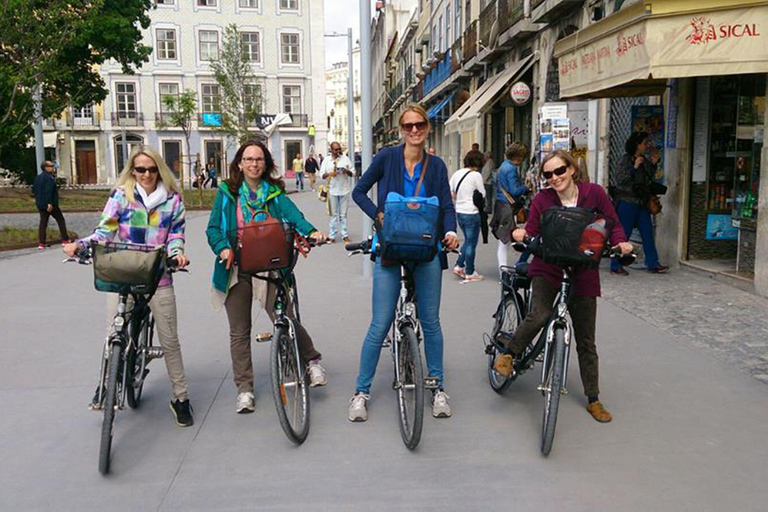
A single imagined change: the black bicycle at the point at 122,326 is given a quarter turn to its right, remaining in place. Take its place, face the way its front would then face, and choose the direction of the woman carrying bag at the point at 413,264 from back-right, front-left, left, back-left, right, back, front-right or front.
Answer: back

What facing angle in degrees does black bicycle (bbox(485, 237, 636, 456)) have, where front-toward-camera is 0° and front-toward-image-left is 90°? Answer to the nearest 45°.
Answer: approximately 315°

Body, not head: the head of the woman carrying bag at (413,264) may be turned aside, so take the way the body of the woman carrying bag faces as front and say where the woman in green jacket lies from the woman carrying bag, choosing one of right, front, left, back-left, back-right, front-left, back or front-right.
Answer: right

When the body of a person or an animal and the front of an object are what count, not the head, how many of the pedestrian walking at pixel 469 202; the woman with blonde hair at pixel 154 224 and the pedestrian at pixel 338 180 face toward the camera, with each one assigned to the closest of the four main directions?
2

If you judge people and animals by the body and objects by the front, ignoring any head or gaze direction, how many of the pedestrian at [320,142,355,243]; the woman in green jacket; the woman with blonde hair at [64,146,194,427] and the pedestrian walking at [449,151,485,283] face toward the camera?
3

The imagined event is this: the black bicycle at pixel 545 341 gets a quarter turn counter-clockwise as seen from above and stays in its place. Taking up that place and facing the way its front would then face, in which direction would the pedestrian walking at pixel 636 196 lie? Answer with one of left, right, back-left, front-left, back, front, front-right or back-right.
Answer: front-left

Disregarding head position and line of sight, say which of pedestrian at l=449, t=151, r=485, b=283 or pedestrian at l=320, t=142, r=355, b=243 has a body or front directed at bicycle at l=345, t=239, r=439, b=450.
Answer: pedestrian at l=320, t=142, r=355, b=243

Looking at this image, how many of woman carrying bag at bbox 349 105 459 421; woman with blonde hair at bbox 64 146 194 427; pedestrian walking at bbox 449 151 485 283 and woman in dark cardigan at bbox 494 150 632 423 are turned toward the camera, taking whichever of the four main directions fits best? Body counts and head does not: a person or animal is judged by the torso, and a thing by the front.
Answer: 3

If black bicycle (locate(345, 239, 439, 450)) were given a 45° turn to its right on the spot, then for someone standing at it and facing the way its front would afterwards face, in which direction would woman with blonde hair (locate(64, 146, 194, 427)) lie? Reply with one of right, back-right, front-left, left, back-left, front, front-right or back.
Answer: front-right

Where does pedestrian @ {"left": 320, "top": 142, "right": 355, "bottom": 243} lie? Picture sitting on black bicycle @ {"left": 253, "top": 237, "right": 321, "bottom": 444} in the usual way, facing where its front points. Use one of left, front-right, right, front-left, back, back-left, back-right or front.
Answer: back

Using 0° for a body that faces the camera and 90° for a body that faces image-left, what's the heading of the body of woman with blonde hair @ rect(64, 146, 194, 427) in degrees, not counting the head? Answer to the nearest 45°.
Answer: approximately 0°

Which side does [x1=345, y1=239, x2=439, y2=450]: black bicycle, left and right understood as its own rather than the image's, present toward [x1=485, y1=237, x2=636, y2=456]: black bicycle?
left
